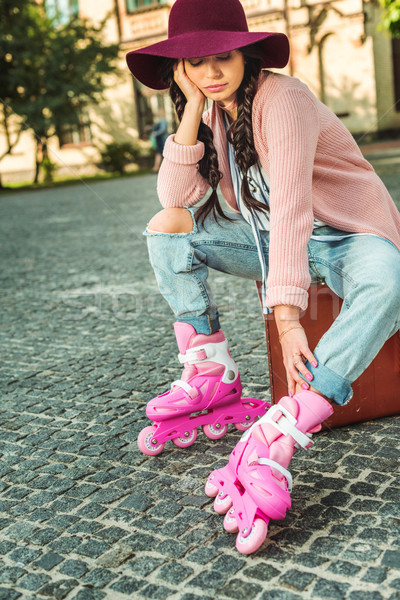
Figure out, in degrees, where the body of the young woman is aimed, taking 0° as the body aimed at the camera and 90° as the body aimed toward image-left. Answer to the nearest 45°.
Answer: approximately 45°

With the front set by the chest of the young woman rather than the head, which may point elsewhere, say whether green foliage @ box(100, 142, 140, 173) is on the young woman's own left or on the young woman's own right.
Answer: on the young woman's own right

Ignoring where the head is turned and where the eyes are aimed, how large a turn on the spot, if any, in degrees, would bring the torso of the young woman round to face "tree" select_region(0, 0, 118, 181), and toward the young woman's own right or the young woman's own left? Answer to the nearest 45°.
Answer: approximately 135° to the young woman's own right
